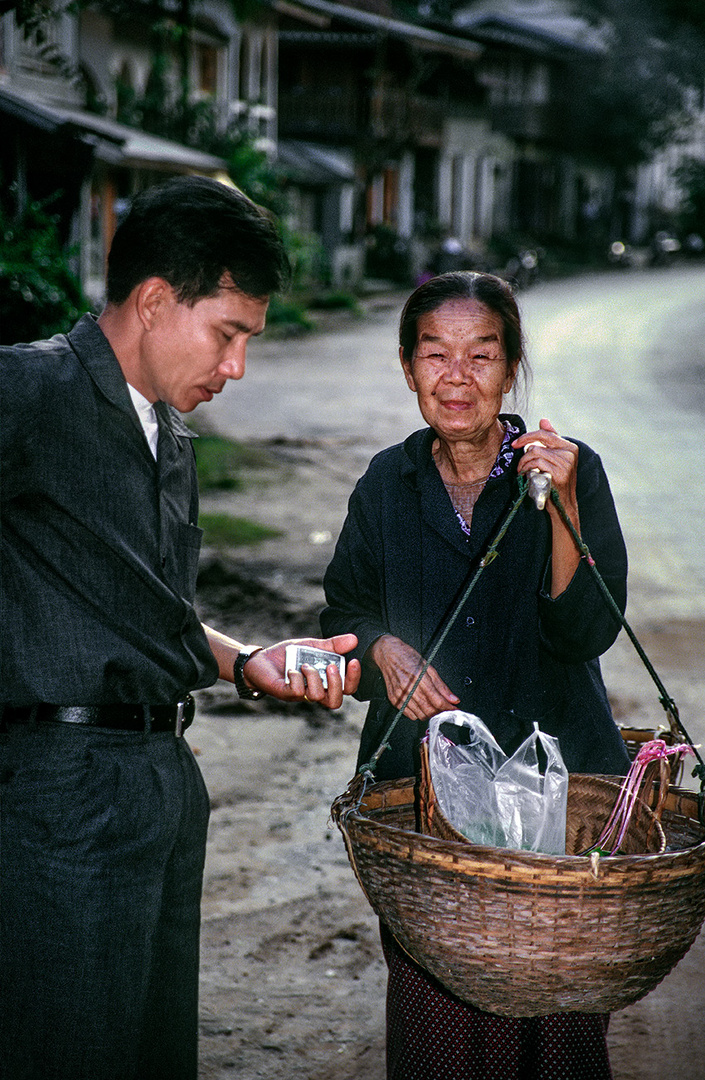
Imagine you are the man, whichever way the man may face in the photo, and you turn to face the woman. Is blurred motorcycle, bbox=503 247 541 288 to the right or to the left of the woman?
left

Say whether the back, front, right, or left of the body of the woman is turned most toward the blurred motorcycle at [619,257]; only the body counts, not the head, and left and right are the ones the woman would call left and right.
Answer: back

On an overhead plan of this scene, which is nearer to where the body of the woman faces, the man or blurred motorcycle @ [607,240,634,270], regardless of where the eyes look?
the man

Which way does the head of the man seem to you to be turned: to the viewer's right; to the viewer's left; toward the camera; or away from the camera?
to the viewer's right

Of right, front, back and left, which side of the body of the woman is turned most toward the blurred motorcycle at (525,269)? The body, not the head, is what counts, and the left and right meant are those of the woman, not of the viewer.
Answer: back

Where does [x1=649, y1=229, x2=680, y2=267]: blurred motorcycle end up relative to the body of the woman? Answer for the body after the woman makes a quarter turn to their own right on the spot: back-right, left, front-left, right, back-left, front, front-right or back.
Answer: right

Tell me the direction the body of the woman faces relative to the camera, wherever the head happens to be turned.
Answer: toward the camera

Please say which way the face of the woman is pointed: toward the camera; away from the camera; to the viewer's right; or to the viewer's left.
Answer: toward the camera

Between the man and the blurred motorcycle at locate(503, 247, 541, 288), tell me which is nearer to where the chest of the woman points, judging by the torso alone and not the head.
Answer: the man
